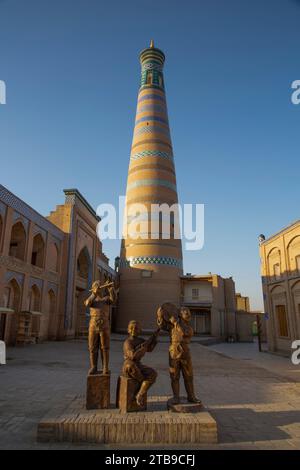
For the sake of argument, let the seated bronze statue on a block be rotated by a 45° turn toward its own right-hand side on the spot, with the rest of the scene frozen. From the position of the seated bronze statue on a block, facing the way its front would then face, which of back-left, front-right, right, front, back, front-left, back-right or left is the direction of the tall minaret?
back

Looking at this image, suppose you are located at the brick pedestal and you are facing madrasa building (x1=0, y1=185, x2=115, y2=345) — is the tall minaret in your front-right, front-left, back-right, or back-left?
front-right

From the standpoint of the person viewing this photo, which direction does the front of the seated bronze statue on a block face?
facing the viewer and to the right of the viewer
